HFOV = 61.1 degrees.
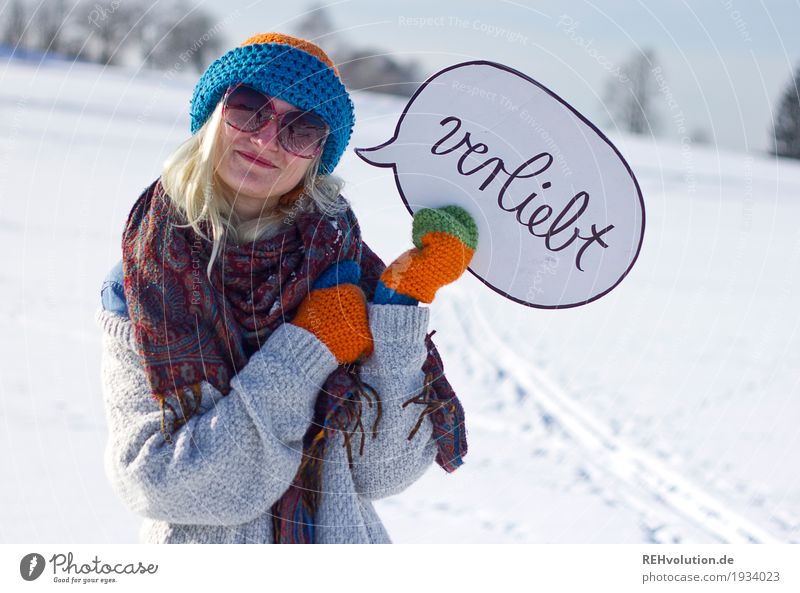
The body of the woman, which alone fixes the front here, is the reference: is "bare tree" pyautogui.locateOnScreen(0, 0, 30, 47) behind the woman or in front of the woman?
behind

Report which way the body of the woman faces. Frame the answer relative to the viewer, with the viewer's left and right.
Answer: facing the viewer

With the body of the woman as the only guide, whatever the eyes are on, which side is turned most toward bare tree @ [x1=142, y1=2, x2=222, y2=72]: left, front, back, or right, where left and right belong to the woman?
back

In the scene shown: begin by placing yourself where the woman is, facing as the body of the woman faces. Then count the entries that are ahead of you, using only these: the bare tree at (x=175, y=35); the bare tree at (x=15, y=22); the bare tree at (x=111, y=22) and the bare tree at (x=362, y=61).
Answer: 0

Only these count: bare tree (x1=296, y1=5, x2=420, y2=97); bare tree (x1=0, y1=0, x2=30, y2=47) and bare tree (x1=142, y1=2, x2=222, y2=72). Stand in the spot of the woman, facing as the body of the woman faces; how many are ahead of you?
0

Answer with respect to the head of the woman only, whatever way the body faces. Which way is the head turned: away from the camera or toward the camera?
toward the camera

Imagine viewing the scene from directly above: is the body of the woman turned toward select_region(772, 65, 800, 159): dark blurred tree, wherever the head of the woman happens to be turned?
no

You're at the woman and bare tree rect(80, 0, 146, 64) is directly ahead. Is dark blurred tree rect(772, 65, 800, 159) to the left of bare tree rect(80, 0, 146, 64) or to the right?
right

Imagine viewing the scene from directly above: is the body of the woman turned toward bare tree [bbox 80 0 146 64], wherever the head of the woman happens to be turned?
no

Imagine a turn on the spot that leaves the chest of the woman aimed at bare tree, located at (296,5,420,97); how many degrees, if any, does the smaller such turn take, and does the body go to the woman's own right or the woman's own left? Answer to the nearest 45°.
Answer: approximately 180°

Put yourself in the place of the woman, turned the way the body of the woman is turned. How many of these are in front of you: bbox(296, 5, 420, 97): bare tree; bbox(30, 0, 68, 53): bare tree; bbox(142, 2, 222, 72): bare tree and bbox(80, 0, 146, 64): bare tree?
0

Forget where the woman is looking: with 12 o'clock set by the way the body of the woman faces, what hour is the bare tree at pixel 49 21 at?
The bare tree is roughly at 5 o'clock from the woman.
